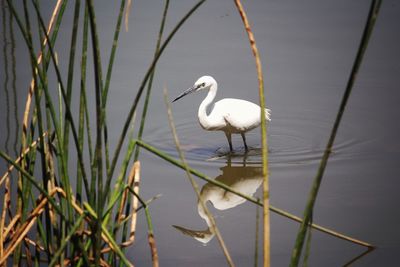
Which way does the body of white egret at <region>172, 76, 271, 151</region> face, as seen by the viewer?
to the viewer's left
